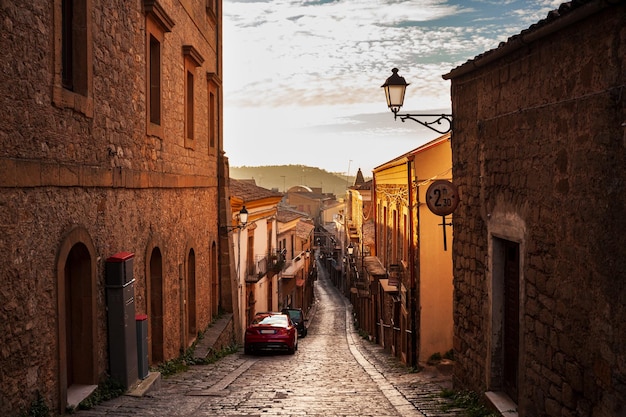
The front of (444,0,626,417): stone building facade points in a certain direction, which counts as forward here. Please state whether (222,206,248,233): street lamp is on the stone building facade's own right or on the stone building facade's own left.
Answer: on the stone building facade's own right

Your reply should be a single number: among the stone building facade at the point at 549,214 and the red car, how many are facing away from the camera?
1

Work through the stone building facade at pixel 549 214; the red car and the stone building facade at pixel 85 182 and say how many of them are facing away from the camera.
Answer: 1

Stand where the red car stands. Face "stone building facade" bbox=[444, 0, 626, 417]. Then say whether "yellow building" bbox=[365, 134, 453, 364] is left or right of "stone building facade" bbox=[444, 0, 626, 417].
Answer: left

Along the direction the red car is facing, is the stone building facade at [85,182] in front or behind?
behind

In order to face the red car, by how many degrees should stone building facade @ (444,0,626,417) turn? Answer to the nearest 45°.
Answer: approximately 90° to its right

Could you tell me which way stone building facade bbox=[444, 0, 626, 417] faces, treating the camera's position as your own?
facing the viewer and to the left of the viewer

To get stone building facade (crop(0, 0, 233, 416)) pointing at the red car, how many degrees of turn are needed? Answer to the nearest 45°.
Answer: approximately 90° to its left

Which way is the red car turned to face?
away from the camera

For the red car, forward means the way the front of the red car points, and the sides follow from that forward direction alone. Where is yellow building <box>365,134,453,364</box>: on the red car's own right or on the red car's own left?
on the red car's own right

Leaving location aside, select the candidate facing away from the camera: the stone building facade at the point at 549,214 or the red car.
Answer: the red car

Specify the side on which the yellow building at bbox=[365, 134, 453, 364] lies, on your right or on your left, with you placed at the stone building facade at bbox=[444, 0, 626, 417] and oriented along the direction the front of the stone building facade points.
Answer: on your right

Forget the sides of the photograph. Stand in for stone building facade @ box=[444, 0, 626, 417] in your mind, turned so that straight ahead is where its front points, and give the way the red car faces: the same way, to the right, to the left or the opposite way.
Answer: to the right

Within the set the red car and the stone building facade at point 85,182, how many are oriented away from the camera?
1

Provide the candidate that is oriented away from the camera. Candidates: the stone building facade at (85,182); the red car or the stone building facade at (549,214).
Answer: the red car

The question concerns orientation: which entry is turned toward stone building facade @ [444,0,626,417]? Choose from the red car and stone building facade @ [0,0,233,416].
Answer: stone building facade @ [0,0,233,416]

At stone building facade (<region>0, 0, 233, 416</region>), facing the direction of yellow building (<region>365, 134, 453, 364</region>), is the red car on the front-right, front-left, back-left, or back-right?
front-left
